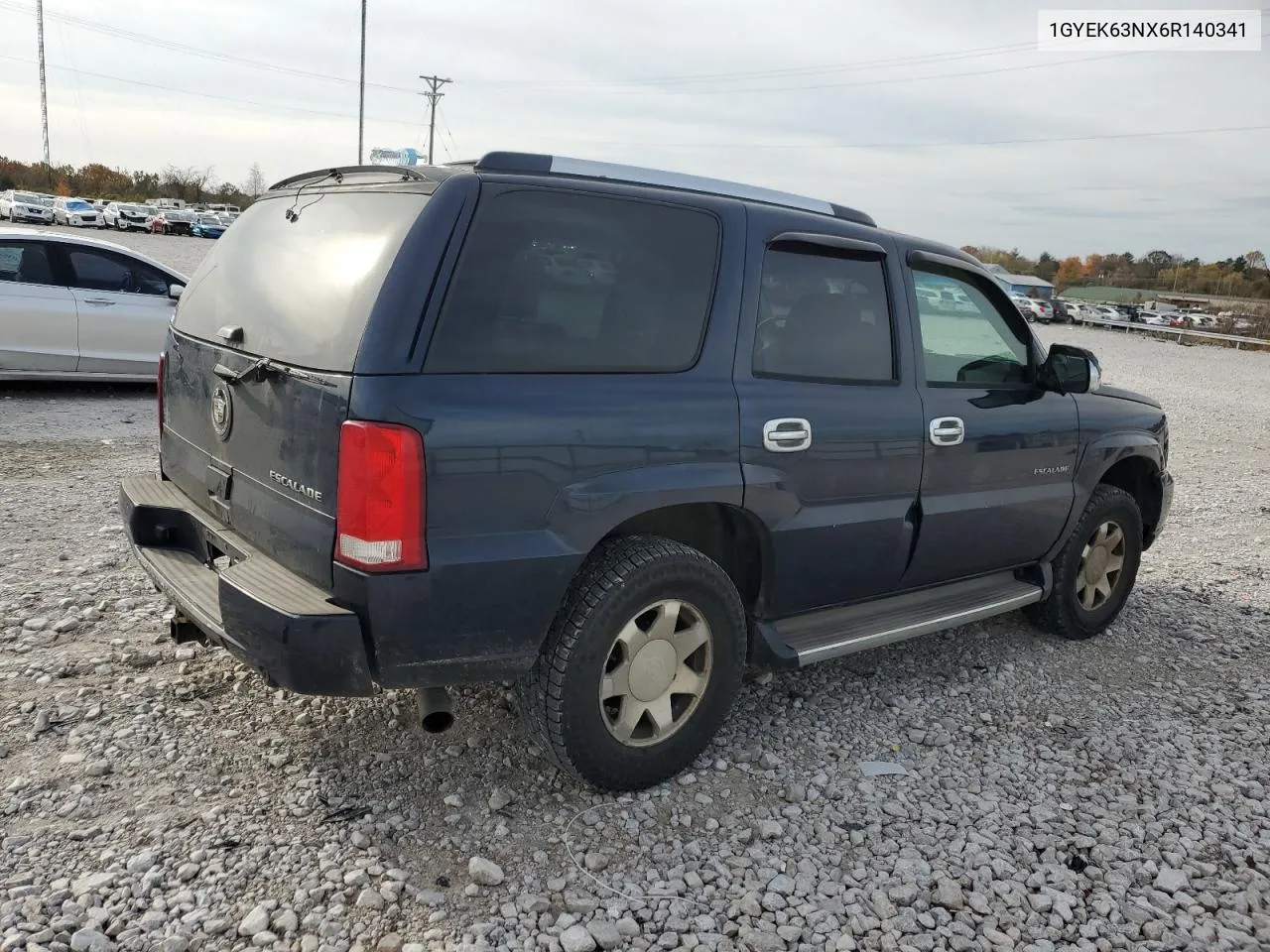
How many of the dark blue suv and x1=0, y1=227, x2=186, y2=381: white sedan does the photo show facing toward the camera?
0

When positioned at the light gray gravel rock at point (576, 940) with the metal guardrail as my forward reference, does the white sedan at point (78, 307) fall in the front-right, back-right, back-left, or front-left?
front-left

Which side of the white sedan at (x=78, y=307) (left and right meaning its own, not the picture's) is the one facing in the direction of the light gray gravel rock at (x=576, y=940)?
right

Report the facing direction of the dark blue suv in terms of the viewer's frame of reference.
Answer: facing away from the viewer and to the right of the viewer

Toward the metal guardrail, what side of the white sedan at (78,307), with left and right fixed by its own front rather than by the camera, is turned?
front

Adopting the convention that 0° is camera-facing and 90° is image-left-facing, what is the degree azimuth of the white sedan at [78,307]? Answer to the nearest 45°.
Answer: approximately 270°

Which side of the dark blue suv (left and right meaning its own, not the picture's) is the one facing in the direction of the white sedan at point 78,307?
left

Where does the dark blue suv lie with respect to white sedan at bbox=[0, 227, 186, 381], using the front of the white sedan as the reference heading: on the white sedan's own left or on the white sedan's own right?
on the white sedan's own right

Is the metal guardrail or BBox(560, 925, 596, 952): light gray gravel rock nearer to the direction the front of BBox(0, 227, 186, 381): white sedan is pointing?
the metal guardrail
